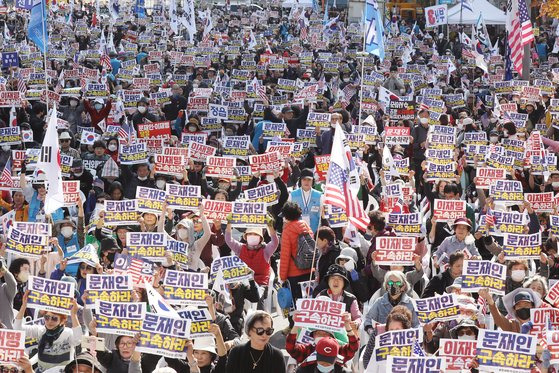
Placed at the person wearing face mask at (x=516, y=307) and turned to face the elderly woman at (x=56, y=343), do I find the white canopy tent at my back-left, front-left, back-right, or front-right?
back-right

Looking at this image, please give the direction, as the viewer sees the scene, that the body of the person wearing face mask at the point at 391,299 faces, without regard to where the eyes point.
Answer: toward the camera

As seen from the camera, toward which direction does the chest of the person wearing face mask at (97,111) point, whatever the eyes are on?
toward the camera

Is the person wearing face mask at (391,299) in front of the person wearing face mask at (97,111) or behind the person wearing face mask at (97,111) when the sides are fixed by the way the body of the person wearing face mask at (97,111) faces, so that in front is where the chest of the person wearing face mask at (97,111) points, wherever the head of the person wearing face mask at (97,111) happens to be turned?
in front

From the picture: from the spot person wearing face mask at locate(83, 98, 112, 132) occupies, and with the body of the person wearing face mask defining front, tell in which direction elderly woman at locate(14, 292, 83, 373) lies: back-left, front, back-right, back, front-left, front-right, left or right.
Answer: front

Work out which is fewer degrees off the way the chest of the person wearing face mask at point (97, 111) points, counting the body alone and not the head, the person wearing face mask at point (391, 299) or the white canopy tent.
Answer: the person wearing face mask

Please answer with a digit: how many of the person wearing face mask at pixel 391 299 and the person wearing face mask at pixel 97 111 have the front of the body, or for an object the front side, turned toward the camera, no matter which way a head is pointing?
2

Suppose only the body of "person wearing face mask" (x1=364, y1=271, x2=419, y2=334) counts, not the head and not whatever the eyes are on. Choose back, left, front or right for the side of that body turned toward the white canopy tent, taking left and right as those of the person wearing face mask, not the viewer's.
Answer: back

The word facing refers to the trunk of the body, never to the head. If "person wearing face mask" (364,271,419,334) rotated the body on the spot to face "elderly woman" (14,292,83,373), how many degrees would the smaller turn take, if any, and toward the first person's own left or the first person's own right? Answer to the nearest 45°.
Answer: approximately 90° to the first person's own right

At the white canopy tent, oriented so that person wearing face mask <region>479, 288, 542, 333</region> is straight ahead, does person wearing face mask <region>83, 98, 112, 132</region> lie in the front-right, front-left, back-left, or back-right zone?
front-right
